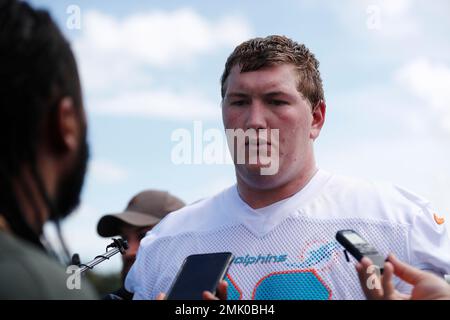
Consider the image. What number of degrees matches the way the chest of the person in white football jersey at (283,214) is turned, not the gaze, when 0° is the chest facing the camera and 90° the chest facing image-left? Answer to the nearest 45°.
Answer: approximately 45°

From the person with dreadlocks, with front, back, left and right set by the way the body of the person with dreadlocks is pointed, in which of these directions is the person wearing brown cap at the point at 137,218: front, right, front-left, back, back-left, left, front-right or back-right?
front-left

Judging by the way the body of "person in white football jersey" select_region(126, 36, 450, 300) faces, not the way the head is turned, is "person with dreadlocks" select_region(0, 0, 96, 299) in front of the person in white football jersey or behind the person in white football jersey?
in front

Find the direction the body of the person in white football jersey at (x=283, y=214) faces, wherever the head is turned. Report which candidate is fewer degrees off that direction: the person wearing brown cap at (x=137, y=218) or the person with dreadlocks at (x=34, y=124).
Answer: the person with dreadlocks

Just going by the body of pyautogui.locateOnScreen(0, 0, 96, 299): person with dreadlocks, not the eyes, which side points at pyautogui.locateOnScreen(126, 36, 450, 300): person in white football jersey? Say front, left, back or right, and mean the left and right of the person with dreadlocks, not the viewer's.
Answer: front

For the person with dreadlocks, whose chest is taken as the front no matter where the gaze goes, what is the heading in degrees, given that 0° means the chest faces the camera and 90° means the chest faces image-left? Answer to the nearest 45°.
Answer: approximately 225°

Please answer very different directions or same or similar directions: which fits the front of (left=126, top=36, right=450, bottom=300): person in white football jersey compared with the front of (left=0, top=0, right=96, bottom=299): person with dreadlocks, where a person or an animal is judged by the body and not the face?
very different directions

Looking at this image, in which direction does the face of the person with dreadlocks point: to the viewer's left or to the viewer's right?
to the viewer's right
